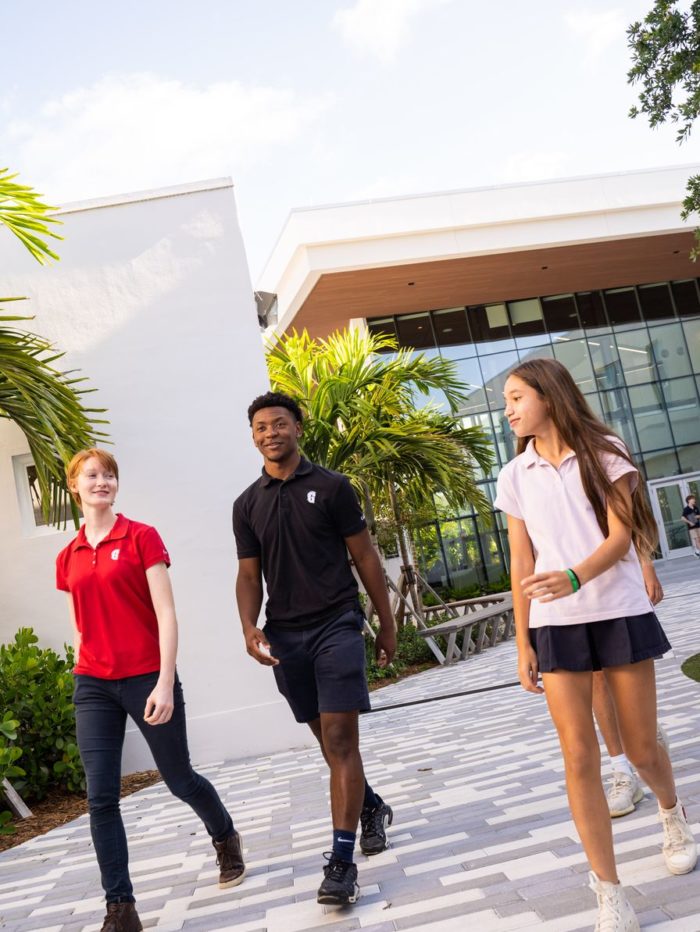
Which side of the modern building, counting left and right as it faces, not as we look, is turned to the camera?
front

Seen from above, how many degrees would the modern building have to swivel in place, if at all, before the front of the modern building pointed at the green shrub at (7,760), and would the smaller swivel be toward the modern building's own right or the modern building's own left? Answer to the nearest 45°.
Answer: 0° — it already faces it

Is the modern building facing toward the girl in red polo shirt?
yes

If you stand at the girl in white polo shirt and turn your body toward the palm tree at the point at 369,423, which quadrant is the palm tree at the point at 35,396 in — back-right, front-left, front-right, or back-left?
front-left

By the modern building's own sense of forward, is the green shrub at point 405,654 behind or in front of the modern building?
in front

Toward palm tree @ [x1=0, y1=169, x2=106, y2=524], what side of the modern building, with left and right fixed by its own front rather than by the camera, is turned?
front

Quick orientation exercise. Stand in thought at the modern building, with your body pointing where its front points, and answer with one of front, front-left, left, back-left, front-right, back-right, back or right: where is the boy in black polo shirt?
front

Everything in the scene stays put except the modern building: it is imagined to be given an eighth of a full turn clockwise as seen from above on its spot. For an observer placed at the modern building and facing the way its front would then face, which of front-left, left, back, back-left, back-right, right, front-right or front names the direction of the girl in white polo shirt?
front-left

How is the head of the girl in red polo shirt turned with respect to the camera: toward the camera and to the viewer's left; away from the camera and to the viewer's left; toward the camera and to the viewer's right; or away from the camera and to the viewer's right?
toward the camera and to the viewer's right

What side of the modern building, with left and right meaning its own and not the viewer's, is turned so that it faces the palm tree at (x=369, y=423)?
front

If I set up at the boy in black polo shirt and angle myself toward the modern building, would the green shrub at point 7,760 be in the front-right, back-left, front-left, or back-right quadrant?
front-left

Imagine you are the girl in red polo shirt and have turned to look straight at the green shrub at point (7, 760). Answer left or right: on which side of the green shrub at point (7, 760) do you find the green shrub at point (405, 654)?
right
